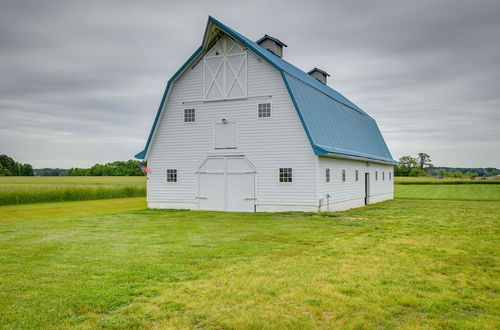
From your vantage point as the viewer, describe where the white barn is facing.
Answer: facing the viewer and to the left of the viewer
